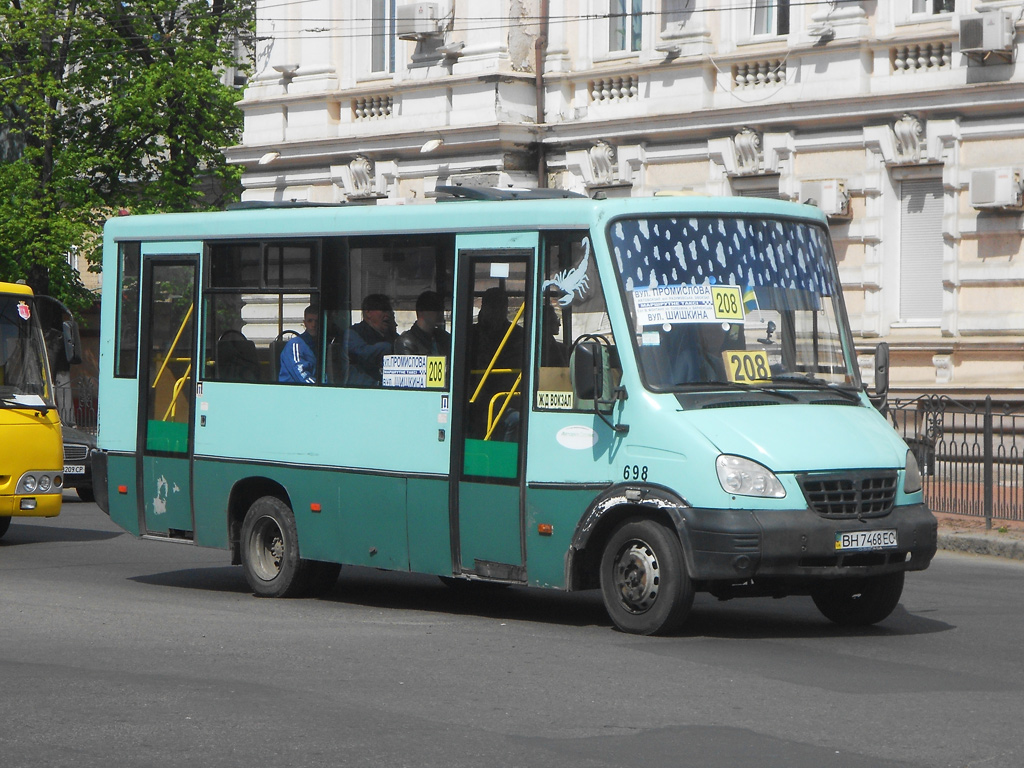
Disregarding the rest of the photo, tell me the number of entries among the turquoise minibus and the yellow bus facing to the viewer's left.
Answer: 0

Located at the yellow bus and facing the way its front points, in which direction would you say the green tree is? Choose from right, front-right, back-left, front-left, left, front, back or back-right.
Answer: back-left

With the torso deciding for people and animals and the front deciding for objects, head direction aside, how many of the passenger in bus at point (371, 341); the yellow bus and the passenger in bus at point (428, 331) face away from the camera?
0

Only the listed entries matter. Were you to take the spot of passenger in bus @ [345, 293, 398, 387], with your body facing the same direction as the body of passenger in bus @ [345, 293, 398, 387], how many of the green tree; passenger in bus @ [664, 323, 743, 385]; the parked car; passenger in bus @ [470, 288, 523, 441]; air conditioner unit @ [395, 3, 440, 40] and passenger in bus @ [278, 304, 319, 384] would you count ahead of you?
2

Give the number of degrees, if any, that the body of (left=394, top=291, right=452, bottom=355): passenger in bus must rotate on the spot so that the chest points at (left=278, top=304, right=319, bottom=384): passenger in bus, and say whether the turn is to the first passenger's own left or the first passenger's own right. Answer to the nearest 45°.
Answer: approximately 180°

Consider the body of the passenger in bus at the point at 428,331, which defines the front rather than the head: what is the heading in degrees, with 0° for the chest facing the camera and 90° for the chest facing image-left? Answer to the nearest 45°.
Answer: approximately 315°

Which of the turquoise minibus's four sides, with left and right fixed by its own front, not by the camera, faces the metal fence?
left

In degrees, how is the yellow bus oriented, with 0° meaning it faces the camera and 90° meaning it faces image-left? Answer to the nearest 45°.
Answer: approximately 315°

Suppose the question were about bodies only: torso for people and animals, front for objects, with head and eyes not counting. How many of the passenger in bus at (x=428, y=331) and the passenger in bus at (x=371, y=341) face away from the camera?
0

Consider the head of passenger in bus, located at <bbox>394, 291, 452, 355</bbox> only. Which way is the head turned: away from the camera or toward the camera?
toward the camera

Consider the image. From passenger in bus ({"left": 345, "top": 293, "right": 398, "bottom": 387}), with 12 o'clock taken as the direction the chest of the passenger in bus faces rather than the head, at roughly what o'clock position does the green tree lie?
The green tree is roughly at 7 o'clock from the passenger in bus.

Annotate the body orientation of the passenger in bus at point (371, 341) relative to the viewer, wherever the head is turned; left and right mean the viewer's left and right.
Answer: facing the viewer and to the right of the viewer

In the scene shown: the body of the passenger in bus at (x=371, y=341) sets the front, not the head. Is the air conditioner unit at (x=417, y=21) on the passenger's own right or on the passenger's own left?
on the passenger's own left
